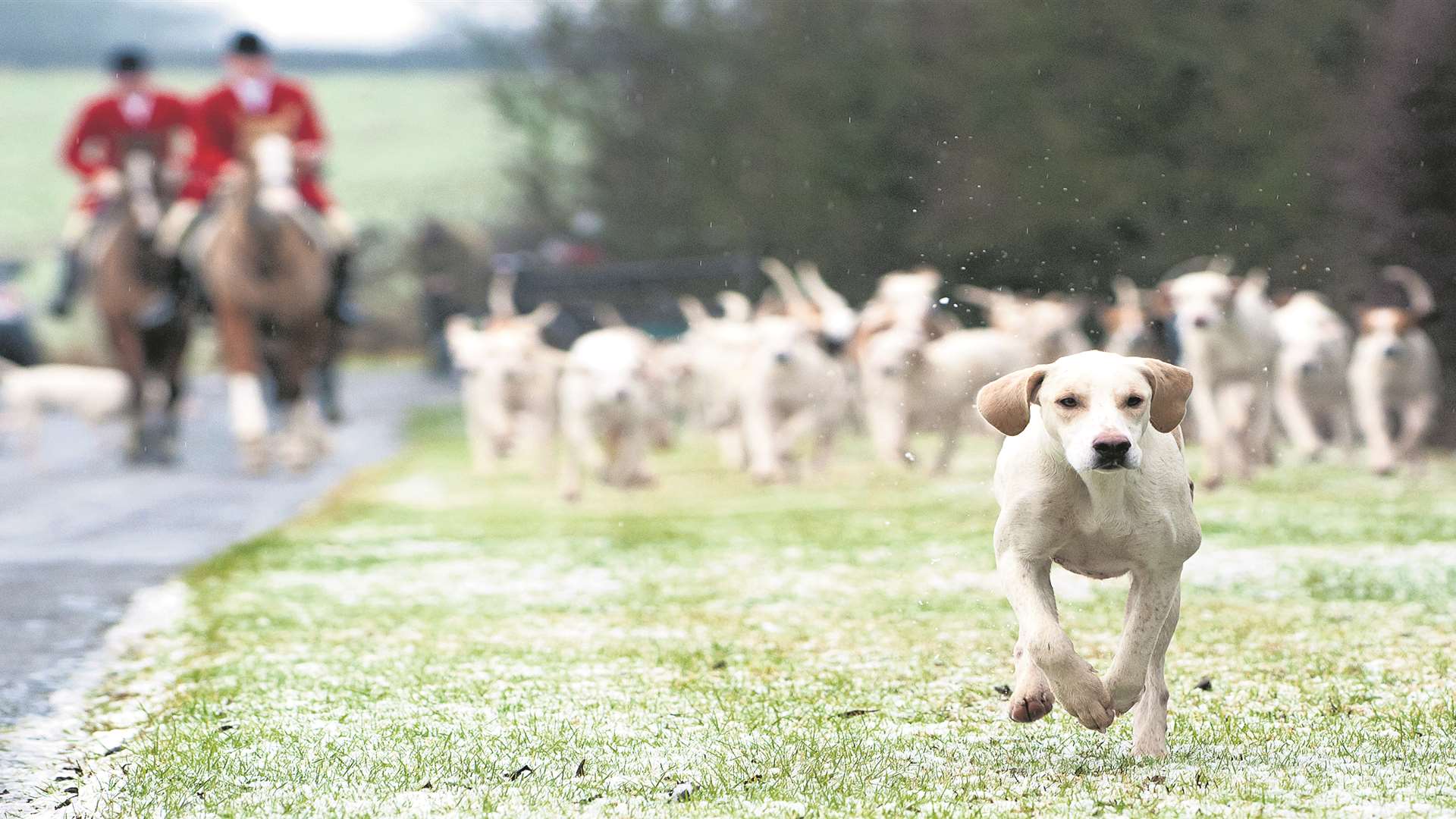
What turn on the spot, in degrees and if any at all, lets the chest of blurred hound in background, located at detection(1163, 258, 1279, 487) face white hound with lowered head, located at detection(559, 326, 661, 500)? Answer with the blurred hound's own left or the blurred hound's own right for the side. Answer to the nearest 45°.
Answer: approximately 45° to the blurred hound's own right

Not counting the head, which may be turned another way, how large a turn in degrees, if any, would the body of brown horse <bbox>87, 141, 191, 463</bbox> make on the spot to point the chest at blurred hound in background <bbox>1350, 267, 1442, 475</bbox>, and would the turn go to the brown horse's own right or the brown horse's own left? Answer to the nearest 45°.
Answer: approximately 45° to the brown horse's own left

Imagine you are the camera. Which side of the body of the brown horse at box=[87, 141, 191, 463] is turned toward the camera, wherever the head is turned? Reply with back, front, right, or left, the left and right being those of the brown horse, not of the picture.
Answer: front

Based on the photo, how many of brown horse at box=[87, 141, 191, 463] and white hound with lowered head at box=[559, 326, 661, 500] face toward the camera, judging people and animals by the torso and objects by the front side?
2

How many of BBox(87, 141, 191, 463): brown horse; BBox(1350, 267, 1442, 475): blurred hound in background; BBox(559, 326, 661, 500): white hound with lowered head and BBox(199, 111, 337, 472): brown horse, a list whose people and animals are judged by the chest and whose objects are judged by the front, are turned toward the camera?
4

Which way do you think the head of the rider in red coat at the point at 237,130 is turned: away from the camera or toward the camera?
toward the camera

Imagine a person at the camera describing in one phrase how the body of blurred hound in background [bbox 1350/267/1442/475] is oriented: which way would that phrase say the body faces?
toward the camera

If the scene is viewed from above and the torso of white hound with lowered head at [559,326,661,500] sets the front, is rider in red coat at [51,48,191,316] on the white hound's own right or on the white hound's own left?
on the white hound's own right

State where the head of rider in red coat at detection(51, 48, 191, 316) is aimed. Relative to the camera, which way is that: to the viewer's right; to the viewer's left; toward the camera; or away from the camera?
toward the camera

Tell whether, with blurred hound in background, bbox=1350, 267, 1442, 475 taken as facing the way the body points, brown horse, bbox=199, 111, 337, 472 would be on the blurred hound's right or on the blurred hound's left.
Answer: on the blurred hound's right

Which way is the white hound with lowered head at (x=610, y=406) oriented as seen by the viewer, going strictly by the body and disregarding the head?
toward the camera
